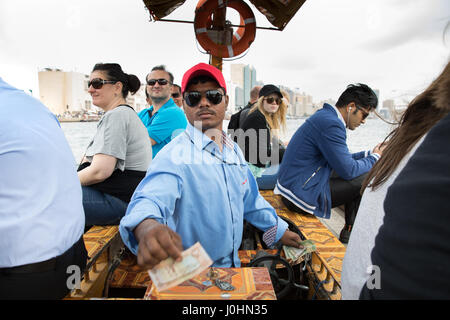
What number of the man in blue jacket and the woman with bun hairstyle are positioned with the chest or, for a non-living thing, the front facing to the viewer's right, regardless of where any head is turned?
1

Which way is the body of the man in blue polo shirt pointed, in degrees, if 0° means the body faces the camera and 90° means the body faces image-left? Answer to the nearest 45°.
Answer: approximately 45°

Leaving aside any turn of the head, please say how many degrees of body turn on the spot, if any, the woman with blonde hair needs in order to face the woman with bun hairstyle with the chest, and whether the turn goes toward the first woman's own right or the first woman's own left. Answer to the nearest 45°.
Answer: approximately 90° to the first woman's own right
